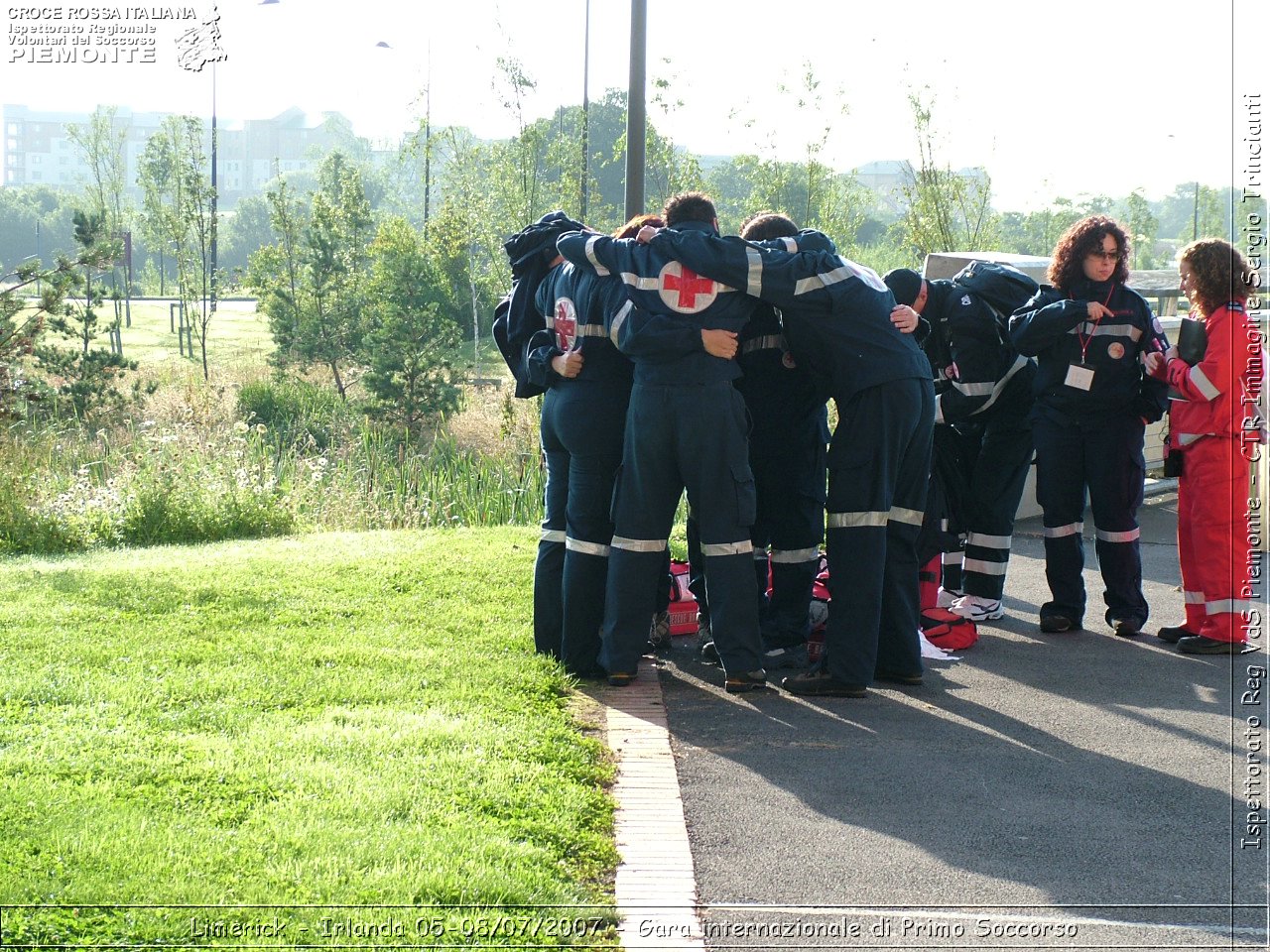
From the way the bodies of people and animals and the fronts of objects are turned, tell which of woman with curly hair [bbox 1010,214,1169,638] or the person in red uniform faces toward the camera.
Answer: the woman with curly hair

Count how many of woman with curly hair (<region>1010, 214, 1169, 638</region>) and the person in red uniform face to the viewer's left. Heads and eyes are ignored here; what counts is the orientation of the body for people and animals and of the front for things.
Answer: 1

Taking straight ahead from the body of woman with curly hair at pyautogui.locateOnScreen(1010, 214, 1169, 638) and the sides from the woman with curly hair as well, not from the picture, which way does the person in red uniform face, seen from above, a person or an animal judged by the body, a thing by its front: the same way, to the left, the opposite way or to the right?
to the right

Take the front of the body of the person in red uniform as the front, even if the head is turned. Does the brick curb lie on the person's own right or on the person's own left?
on the person's own left

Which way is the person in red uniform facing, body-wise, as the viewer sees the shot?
to the viewer's left

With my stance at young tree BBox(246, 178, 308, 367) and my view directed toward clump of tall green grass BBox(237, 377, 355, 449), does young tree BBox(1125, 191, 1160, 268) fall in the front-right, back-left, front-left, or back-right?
back-left

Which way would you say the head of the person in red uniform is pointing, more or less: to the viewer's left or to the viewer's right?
to the viewer's left

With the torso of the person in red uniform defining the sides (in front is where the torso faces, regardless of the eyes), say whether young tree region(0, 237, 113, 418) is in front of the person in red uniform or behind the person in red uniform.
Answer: in front

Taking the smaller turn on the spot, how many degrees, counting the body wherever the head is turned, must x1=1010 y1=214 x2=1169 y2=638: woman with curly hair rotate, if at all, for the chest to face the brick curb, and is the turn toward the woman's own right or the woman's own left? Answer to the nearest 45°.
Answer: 0° — they already face it

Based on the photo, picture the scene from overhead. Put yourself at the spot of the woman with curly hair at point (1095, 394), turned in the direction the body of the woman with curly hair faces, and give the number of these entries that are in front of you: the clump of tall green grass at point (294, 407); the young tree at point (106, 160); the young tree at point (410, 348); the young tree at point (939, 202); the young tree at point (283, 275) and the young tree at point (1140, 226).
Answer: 0

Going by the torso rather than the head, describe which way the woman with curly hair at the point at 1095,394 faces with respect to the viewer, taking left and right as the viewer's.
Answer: facing the viewer

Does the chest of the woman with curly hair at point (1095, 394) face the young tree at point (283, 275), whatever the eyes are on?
no

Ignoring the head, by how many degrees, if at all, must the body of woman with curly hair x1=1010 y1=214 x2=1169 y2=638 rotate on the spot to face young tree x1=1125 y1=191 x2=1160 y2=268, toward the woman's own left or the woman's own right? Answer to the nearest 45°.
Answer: approximately 180°

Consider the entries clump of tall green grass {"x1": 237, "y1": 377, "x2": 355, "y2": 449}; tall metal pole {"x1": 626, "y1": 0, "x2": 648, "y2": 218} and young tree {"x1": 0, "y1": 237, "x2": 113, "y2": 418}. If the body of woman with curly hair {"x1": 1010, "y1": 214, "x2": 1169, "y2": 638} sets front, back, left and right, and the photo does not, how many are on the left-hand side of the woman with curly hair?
0

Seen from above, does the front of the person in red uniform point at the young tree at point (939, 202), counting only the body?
no

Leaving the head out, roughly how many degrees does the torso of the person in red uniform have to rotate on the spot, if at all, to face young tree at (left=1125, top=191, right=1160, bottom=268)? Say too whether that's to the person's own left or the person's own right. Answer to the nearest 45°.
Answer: approximately 90° to the person's own right
